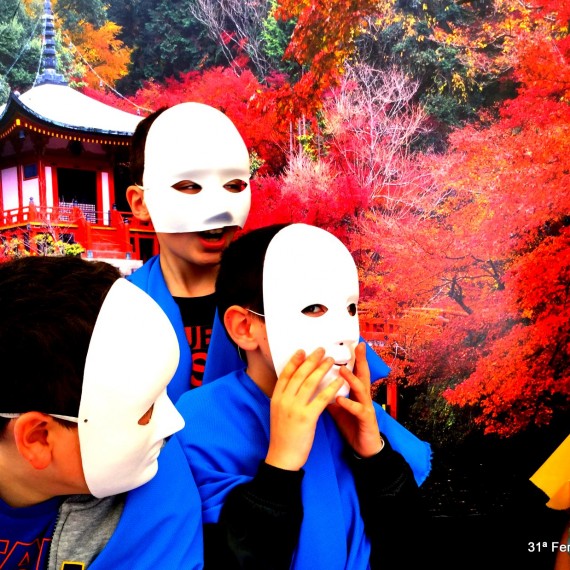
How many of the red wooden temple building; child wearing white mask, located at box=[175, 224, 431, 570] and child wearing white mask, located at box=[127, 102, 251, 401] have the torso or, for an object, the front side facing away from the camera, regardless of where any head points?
0

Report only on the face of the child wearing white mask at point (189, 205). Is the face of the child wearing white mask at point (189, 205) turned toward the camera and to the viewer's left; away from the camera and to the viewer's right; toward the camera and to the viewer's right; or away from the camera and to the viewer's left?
toward the camera and to the viewer's right

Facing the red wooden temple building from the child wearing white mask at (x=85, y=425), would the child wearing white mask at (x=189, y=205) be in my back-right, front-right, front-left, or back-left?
front-right

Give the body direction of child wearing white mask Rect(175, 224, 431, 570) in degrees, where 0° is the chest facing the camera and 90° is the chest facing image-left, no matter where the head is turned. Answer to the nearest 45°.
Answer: approximately 315°

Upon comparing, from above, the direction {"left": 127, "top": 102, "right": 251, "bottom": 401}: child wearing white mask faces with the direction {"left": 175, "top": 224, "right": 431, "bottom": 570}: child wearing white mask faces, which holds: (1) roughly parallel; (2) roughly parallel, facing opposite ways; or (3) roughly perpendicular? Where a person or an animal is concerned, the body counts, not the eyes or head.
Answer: roughly parallel

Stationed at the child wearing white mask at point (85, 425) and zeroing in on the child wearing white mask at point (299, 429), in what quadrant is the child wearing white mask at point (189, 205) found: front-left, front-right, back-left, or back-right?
front-left

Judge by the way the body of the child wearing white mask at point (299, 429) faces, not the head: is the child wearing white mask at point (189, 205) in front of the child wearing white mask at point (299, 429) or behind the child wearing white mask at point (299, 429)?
behind

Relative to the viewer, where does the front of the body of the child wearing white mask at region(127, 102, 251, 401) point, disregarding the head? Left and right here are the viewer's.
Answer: facing the viewer and to the right of the viewer

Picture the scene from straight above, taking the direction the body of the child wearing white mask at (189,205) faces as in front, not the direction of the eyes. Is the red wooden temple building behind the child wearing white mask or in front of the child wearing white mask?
behind

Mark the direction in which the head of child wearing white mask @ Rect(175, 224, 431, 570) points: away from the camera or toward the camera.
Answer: toward the camera
